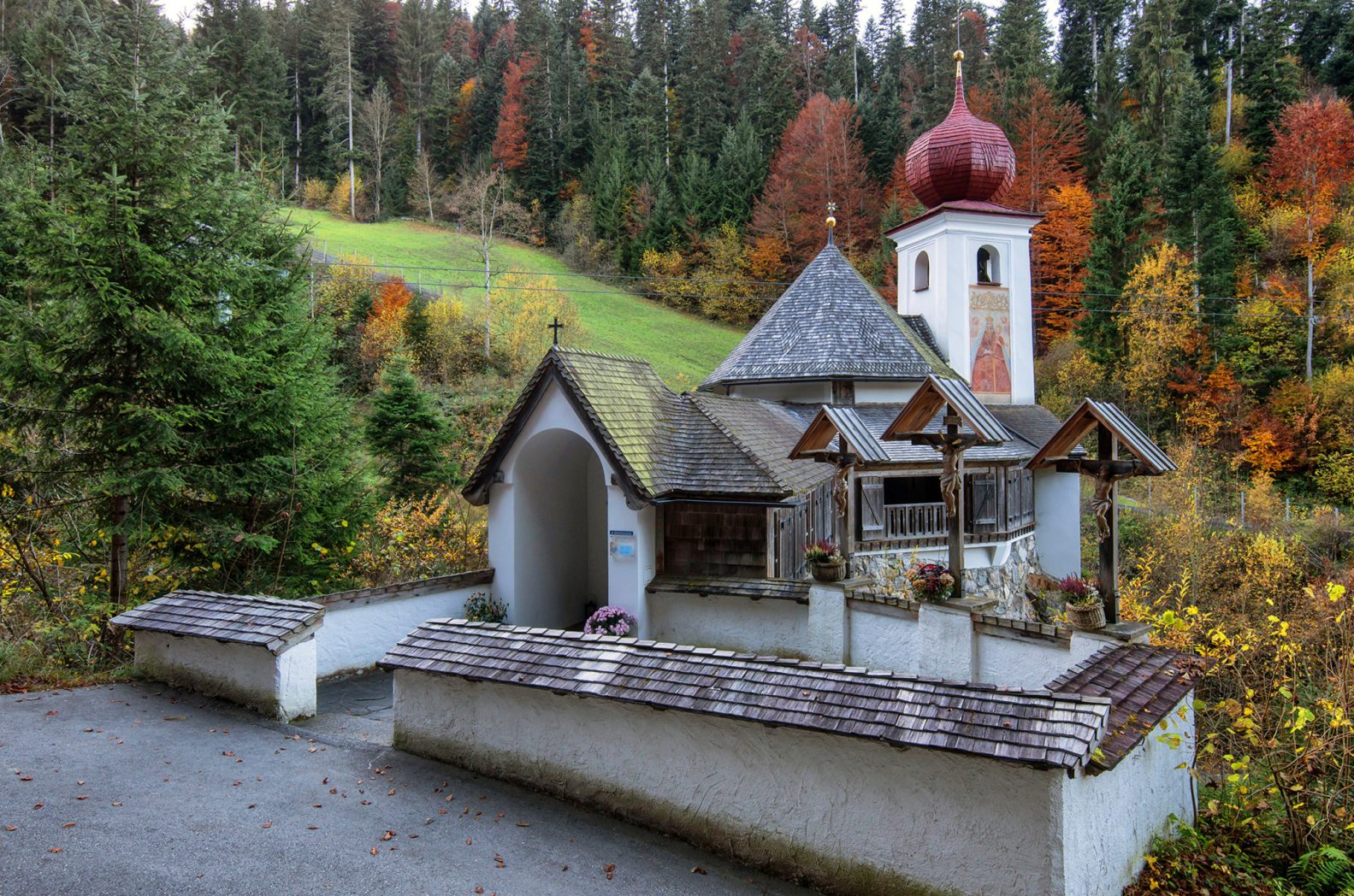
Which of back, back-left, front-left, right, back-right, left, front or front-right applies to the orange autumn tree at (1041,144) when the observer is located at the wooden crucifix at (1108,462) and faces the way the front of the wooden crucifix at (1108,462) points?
back-right

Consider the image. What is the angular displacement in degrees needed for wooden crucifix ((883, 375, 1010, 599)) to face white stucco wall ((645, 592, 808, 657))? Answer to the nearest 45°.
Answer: approximately 90° to its right

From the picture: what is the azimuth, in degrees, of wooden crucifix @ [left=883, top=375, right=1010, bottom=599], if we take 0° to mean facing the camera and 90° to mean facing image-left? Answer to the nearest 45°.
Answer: approximately 45°

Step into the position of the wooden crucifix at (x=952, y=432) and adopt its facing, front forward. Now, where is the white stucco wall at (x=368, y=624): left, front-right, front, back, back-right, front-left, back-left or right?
front-right

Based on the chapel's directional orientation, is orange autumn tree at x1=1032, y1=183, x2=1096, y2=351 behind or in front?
behind

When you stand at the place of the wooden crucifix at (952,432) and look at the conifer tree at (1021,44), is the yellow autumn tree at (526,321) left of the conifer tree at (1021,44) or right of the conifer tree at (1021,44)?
left

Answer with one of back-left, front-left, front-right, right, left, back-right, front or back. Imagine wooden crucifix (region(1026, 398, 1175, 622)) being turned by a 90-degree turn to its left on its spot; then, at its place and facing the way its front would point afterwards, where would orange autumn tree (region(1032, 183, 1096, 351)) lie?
back-left

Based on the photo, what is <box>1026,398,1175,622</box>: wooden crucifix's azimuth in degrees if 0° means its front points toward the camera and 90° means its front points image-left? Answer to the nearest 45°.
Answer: approximately 45°

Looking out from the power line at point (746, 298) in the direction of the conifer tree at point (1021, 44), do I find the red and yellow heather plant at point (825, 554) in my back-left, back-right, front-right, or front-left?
back-right

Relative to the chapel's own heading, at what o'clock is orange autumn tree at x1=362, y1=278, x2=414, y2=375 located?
The orange autumn tree is roughly at 3 o'clock from the chapel.

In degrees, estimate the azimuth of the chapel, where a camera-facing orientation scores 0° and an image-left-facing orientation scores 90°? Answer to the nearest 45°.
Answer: approximately 45°

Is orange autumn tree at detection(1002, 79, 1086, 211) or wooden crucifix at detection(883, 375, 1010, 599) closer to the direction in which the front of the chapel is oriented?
the wooden crucifix
